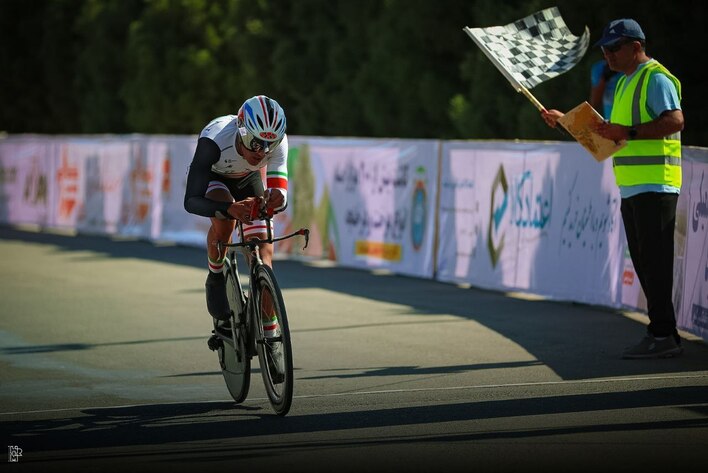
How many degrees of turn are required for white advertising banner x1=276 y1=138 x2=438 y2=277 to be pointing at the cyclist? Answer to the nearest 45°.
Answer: approximately 45° to its left

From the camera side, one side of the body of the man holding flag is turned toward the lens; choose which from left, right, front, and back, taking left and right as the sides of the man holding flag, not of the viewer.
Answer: left

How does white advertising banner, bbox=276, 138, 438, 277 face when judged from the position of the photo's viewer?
facing the viewer and to the left of the viewer

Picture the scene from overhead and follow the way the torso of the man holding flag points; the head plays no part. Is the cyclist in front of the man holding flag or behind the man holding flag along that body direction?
in front

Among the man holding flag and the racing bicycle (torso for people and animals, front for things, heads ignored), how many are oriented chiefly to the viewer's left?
1

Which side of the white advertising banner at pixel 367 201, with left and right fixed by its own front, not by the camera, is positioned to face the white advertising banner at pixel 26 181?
right

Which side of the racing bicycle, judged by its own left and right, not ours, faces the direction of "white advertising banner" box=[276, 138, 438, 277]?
back

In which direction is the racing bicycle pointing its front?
toward the camera

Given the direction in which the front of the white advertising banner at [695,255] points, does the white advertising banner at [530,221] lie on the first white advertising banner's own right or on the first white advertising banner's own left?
on the first white advertising banner's own right

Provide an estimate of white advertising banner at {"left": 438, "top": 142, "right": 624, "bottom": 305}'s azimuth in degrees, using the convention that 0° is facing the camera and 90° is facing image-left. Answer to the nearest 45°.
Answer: approximately 45°

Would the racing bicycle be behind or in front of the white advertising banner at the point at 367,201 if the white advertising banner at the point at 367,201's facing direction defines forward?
in front

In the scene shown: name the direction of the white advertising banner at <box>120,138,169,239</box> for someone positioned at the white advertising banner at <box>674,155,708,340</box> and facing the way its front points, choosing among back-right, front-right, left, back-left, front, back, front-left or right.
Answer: right
